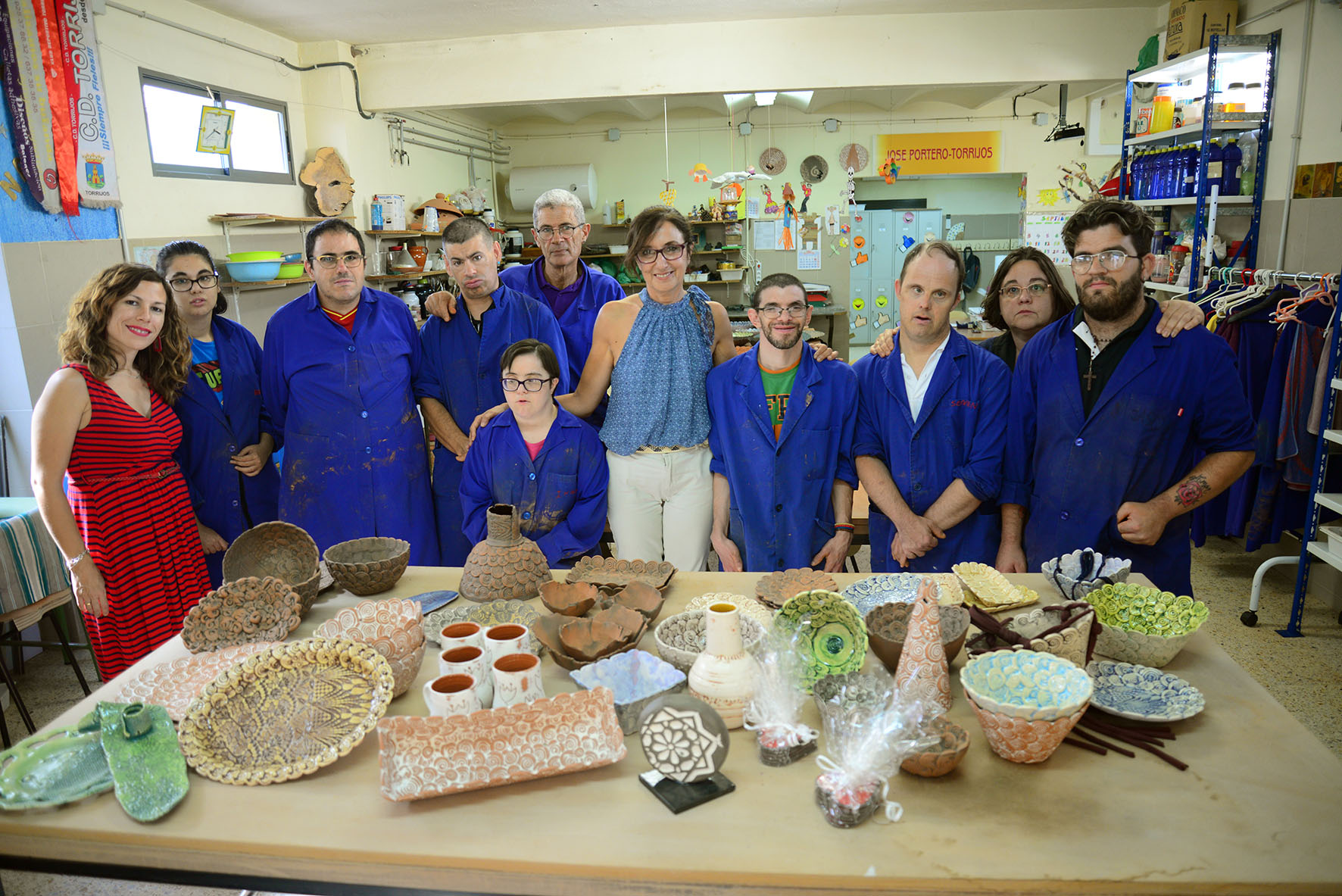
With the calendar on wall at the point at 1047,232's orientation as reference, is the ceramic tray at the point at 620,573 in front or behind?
in front

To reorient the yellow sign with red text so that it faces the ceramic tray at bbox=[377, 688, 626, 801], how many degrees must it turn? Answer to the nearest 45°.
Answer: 0° — it already faces it

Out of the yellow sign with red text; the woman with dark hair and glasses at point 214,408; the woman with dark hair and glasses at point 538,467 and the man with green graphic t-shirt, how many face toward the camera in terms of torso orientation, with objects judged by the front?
4

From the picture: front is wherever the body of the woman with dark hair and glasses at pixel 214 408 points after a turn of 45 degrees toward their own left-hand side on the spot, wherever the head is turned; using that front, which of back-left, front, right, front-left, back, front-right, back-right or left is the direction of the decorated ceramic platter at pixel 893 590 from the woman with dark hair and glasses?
front

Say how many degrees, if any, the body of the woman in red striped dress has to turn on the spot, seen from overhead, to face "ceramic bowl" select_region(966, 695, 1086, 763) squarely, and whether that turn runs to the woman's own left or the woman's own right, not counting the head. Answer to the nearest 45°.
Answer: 0° — they already face it

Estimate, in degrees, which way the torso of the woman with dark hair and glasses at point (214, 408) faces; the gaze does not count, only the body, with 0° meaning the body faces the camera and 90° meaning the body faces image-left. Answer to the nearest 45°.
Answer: approximately 0°

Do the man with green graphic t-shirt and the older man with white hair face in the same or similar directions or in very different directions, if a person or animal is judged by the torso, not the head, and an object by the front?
same or similar directions

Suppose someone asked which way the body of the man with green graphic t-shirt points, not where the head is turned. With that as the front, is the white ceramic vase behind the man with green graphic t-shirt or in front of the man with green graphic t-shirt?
in front

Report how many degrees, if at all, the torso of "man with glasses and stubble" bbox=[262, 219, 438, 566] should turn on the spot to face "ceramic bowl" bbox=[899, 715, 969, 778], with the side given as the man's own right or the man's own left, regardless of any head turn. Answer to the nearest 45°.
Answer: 0° — they already face it

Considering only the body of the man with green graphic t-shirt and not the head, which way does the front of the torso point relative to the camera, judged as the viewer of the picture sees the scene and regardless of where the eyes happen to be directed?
toward the camera

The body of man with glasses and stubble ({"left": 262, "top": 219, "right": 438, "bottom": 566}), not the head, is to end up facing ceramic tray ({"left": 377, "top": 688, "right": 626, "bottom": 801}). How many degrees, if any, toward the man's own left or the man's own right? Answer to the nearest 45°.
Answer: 0° — they already face it

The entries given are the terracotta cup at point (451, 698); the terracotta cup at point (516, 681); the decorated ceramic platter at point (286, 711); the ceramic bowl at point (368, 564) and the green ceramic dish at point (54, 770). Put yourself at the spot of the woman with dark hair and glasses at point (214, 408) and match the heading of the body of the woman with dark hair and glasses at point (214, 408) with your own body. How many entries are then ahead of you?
5
